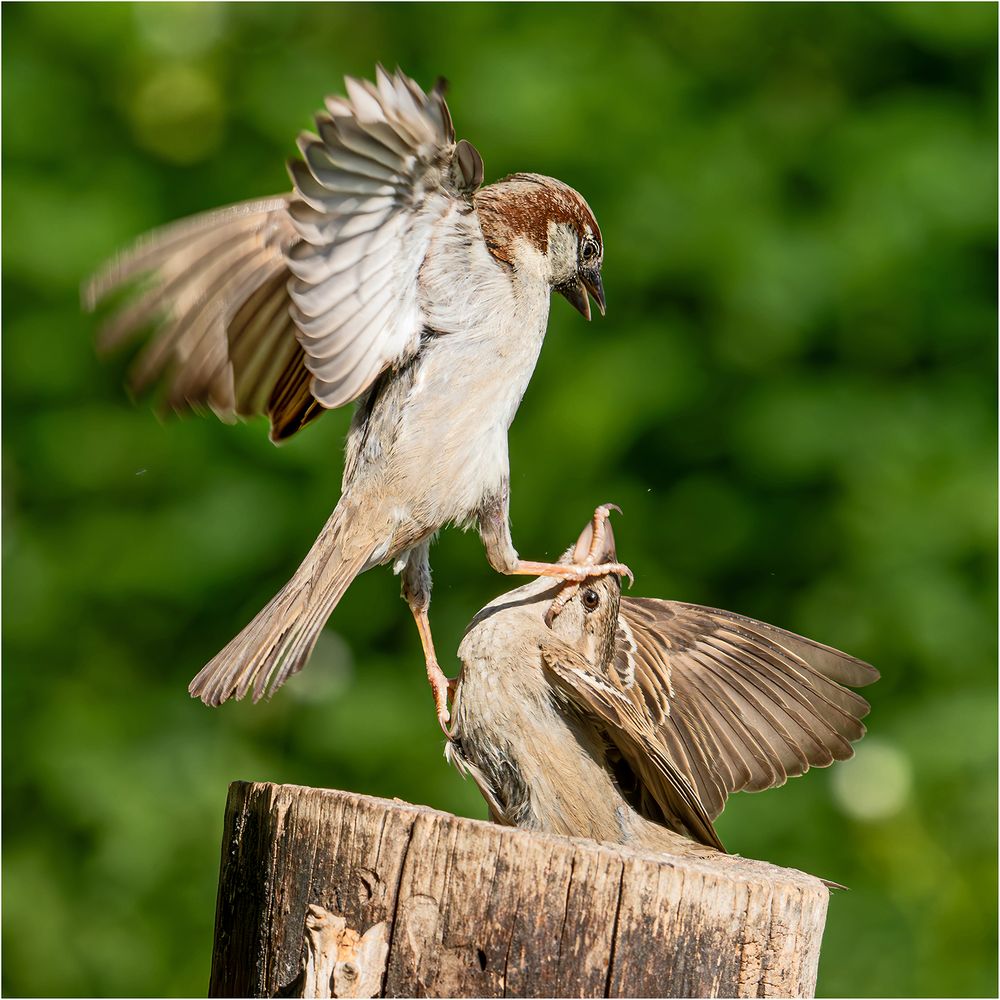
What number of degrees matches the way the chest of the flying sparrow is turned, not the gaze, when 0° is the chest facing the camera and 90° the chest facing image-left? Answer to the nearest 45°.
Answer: approximately 270°

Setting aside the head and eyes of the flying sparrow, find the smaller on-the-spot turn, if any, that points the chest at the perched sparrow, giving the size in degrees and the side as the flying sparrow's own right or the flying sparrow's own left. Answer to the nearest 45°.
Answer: approximately 45° to the flying sparrow's own left
